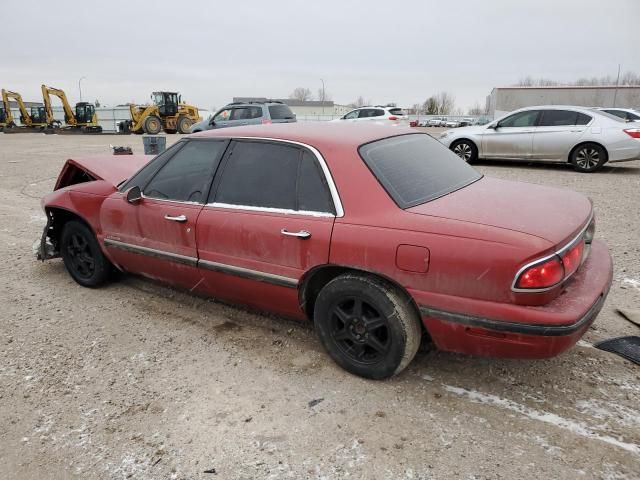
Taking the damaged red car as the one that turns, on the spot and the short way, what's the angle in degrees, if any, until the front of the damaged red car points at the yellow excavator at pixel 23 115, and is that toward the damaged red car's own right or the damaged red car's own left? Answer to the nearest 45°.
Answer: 0° — it already faces it

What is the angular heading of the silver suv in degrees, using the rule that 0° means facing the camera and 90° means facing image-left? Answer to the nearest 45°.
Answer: approximately 90°

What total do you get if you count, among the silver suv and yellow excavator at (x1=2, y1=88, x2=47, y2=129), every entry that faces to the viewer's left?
2

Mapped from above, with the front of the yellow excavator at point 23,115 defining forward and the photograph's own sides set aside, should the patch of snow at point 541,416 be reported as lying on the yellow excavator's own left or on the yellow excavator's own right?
on the yellow excavator's own left

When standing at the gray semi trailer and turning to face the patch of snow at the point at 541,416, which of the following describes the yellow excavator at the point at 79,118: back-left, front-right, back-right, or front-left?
front-right

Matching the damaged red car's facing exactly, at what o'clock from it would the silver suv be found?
The silver suv is roughly at 1 o'clock from the damaged red car.

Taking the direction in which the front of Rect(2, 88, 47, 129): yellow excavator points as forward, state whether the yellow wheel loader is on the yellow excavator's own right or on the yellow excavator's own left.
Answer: on the yellow excavator's own left

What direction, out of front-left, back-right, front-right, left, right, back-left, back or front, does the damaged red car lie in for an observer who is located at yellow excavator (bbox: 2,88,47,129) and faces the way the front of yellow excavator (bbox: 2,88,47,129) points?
left

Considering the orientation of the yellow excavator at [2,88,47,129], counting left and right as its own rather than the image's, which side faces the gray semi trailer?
back

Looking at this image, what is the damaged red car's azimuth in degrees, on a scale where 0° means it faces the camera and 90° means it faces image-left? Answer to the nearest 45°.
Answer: approximately 135°

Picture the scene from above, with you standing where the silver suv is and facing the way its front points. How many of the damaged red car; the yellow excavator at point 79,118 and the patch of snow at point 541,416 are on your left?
2

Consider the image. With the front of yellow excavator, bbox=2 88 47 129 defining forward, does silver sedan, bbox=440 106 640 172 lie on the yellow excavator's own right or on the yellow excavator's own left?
on the yellow excavator's own left

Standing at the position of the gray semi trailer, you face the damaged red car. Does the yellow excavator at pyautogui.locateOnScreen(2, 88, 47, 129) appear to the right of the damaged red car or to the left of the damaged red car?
right

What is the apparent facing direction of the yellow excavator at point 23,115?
to the viewer's left

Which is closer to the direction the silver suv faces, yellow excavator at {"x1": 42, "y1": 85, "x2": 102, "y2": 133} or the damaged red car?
the yellow excavator
